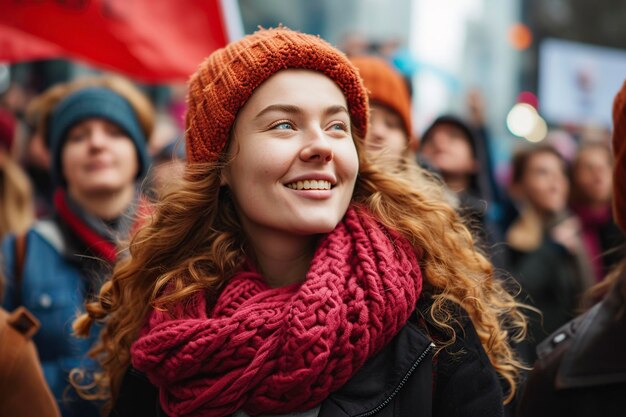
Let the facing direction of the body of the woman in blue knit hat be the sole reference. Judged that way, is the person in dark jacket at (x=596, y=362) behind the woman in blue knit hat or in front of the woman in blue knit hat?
in front

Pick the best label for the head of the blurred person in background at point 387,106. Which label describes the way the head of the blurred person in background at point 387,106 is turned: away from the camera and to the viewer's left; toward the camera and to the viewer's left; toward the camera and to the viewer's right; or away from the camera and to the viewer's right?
toward the camera and to the viewer's left

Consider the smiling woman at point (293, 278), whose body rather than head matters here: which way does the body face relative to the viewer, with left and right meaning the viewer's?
facing the viewer and to the right of the viewer

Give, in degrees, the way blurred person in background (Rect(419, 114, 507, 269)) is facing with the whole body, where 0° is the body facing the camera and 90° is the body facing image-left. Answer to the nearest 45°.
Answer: approximately 45°

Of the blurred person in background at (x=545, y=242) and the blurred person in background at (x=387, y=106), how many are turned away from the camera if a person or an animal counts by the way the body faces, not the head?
0

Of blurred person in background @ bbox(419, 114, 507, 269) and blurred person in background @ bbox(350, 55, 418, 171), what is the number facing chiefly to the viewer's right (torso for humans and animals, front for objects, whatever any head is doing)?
0

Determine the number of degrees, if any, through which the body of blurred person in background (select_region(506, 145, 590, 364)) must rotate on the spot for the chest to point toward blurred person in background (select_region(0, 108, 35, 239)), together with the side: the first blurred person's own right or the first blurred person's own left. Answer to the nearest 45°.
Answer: approximately 135° to the first blurred person's own right
